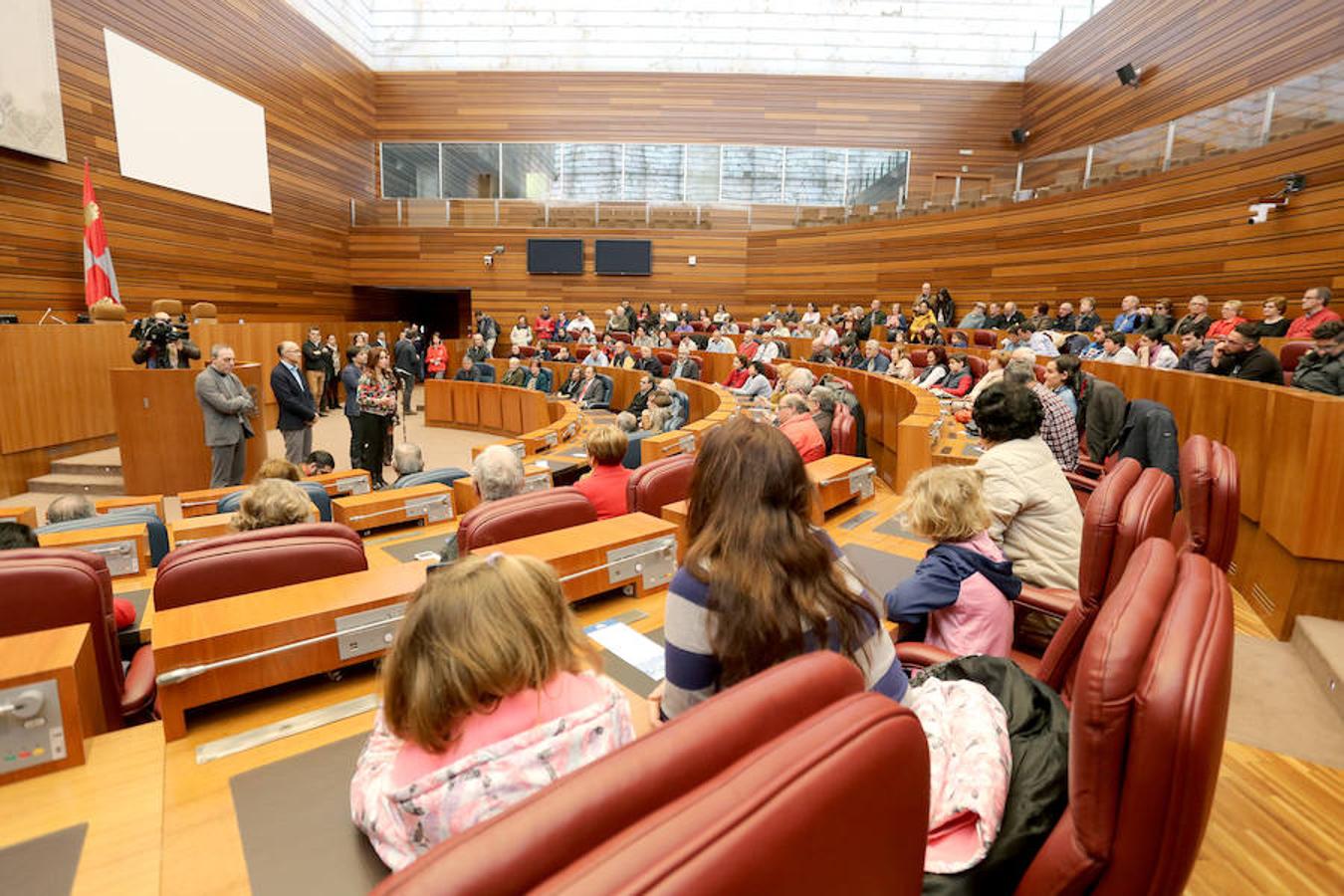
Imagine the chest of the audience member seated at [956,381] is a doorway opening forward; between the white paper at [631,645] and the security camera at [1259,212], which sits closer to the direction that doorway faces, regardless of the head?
the white paper

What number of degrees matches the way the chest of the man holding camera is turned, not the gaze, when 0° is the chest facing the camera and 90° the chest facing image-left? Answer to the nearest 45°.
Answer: approximately 0°

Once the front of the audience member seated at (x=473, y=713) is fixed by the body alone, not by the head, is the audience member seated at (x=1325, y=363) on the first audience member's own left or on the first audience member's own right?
on the first audience member's own right

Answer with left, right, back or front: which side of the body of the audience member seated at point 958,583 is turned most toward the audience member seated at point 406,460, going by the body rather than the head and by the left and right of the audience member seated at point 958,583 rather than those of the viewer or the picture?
front

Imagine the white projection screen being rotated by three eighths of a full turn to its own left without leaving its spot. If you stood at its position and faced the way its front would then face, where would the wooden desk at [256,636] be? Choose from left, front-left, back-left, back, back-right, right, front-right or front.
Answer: back

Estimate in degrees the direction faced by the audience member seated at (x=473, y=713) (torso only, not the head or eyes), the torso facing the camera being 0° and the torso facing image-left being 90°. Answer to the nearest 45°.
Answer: approximately 135°

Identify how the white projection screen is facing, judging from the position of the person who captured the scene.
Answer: facing the viewer and to the right of the viewer

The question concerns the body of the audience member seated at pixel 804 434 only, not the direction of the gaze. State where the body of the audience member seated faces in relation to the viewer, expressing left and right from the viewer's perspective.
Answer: facing to the left of the viewer

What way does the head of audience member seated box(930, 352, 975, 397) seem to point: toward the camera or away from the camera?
toward the camera

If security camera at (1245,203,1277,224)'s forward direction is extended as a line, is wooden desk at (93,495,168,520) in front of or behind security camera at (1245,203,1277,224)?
in front

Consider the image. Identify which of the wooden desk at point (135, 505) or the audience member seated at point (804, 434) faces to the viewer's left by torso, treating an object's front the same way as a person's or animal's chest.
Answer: the audience member seated

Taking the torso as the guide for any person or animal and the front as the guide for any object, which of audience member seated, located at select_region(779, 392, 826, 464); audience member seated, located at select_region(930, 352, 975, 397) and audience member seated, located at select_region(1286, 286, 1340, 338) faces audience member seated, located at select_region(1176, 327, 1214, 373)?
audience member seated, located at select_region(1286, 286, 1340, 338)

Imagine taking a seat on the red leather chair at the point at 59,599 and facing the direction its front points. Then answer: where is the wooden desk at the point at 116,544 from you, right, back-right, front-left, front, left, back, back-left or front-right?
front-left

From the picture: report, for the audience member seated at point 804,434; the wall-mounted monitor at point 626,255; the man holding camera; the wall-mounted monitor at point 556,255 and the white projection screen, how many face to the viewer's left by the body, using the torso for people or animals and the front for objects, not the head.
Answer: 1

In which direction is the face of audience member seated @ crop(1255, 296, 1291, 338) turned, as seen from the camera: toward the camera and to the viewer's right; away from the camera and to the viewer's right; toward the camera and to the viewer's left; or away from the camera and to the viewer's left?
toward the camera and to the viewer's left

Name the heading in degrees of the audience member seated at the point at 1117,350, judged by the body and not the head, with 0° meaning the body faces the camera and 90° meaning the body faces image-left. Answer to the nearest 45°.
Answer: approximately 90°

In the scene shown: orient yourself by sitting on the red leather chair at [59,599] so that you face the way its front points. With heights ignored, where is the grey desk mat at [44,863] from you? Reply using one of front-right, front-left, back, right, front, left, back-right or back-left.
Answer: back-right
